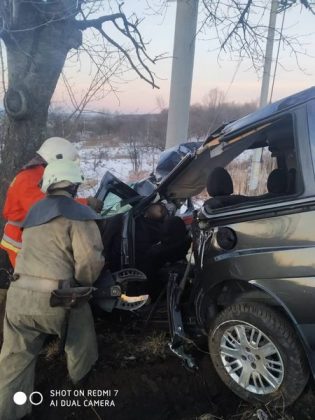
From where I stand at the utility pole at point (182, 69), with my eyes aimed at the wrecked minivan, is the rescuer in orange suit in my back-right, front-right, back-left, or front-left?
front-right

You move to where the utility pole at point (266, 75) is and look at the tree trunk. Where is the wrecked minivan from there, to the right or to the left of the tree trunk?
left

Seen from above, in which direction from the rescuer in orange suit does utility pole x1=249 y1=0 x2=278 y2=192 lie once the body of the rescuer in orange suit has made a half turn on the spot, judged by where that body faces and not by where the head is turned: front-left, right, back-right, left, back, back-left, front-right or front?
back-right

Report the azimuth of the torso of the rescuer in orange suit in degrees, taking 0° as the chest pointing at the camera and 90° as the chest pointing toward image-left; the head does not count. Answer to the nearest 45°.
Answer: approximately 270°

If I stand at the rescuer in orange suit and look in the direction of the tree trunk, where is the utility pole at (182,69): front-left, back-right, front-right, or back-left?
front-right

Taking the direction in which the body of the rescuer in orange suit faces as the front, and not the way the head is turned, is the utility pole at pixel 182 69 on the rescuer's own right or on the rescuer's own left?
on the rescuer's own left

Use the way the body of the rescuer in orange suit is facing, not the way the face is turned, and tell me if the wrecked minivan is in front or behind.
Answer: in front

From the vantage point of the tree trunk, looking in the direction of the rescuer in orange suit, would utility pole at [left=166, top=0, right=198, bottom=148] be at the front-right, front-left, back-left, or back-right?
back-left
